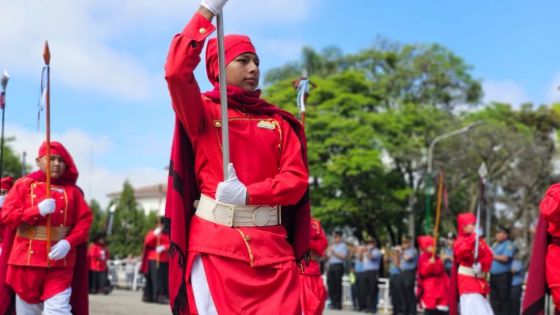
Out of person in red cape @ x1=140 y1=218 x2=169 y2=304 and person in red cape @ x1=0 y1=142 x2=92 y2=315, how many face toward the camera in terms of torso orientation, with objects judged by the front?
2

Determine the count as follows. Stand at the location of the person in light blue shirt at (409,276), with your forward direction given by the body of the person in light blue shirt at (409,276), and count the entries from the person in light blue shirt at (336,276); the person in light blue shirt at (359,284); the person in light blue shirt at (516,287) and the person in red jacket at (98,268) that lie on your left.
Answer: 1

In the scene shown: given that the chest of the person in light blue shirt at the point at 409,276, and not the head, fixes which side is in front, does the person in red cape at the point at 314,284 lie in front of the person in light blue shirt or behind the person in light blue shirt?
in front

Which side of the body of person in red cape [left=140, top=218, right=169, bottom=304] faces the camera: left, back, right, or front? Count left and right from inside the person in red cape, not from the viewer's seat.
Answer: front

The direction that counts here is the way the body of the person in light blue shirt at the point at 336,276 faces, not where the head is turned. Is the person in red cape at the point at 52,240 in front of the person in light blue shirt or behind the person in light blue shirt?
in front

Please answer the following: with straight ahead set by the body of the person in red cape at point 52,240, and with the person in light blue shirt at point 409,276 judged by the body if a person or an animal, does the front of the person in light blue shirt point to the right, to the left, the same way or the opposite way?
to the right

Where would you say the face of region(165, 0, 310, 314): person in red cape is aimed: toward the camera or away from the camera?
toward the camera

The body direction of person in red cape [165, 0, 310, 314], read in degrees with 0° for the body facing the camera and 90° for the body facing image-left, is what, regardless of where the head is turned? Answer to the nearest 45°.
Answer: approximately 315°

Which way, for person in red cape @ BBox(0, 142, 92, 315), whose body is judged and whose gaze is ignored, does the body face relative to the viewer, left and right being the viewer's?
facing the viewer

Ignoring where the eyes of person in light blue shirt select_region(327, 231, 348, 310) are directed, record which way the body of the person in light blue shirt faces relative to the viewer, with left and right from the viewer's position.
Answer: facing the viewer and to the left of the viewer

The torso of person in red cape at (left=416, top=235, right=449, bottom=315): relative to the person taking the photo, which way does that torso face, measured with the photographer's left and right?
facing the viewer and to the right of the viewer
